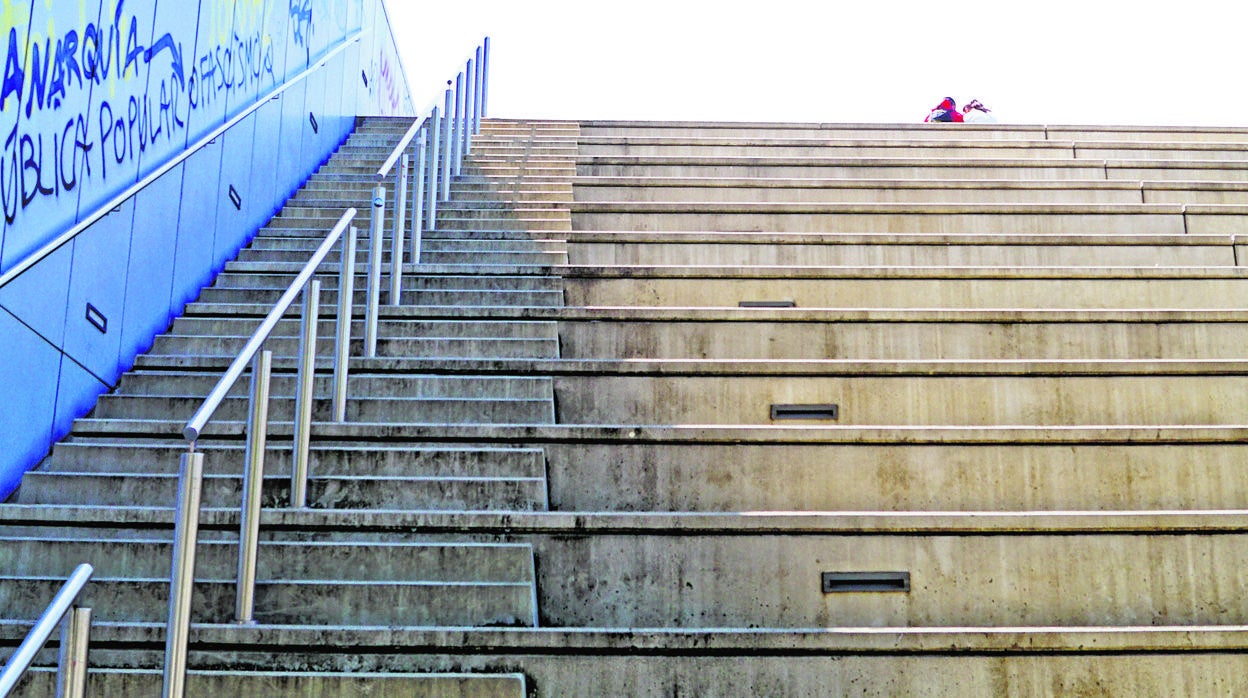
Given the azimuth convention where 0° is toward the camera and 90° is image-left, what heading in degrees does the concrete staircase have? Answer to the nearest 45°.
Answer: approximately 0°

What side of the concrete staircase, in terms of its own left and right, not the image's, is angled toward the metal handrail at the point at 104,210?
right
